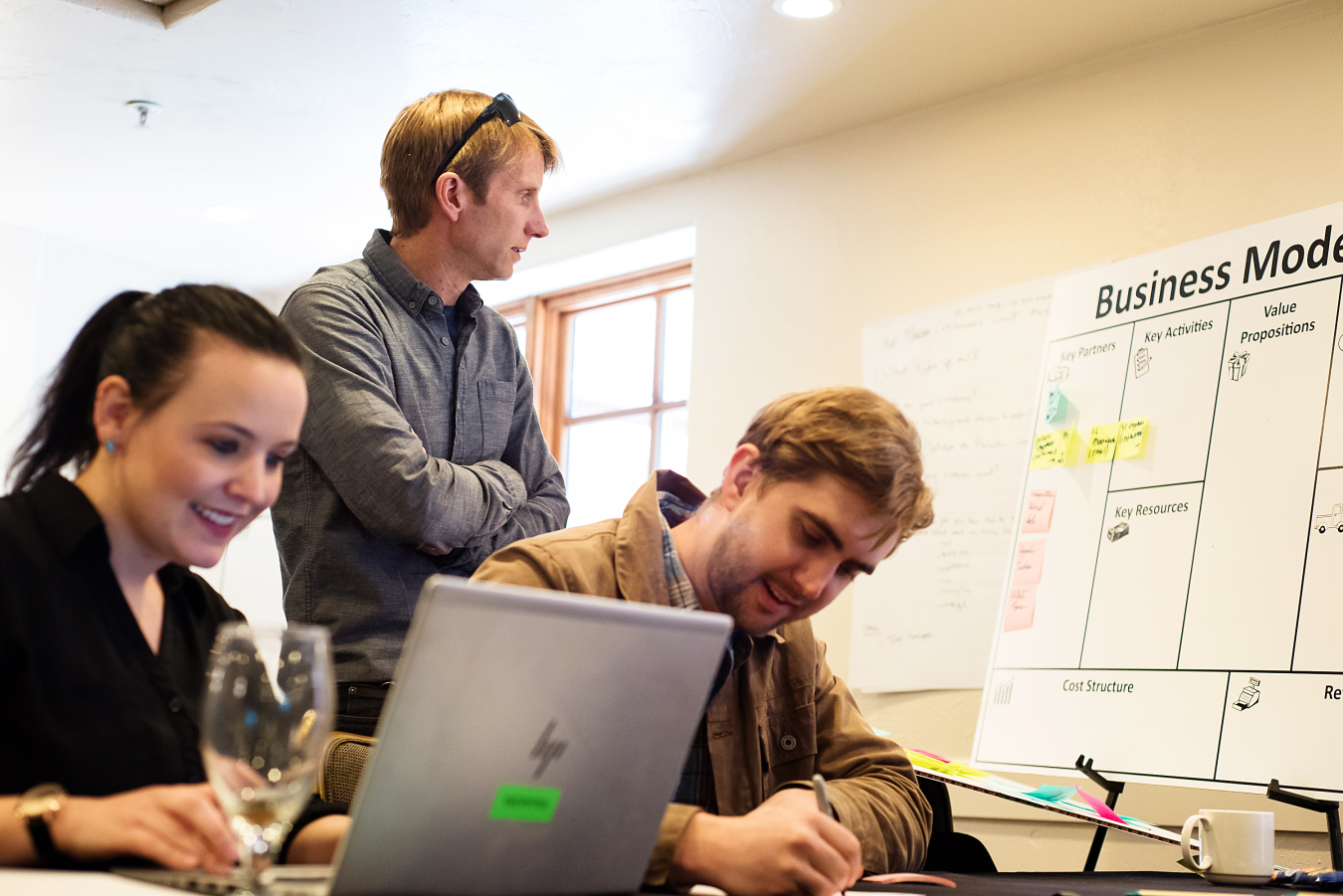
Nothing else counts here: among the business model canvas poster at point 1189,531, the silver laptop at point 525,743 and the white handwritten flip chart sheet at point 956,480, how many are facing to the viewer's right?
0

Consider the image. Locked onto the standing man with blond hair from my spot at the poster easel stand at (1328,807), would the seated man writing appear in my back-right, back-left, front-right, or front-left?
front-left

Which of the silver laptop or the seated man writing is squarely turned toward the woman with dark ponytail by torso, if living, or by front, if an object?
the silver laptop

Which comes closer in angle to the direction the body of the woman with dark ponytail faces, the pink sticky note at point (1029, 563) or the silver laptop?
the silver laptop

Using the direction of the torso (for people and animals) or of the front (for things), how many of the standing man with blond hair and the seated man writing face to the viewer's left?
0

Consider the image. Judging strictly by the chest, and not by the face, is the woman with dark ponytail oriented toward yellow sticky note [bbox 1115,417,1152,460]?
no

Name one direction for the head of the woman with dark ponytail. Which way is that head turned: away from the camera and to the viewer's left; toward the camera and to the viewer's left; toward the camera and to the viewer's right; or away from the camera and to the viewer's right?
toward the camera and to the viewer's right

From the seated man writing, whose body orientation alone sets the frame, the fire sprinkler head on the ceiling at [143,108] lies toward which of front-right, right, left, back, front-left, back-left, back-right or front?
back

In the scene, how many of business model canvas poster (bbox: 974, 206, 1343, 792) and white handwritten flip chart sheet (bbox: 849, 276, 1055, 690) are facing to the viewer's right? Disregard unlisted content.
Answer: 0

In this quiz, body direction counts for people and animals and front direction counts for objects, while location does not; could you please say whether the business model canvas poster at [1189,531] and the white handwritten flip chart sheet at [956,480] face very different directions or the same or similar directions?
same or similar directions

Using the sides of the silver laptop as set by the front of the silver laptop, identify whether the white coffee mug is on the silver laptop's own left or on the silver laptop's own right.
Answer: on the silver laptop's own right

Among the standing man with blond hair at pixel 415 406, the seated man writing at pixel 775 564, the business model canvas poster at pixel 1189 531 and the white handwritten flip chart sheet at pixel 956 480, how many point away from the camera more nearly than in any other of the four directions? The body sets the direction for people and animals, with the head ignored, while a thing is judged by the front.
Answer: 0

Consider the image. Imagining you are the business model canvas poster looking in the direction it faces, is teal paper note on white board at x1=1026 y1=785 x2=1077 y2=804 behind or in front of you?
in front

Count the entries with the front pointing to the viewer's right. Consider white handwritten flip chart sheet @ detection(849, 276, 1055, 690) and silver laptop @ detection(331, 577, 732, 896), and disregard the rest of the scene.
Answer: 0

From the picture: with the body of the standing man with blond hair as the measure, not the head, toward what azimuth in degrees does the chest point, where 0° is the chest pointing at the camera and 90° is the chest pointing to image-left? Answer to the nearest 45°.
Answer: approximately 315°

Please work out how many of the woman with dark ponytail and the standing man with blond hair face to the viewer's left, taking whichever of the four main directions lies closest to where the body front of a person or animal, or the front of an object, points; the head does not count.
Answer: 0

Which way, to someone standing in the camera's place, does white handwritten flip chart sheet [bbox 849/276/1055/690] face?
facing the viewer and to the left of the viewer

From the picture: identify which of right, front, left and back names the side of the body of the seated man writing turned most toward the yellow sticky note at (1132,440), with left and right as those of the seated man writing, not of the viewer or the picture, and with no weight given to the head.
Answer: left

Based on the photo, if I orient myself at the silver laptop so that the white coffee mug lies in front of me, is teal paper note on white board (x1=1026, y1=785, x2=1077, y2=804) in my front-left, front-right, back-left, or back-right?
front-left

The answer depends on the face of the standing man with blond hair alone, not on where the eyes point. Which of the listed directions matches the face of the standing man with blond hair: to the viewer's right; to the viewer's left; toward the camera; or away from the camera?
to the viewer's right

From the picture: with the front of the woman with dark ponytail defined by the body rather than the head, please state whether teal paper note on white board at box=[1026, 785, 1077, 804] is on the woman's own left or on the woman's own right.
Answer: on the woman's own left
